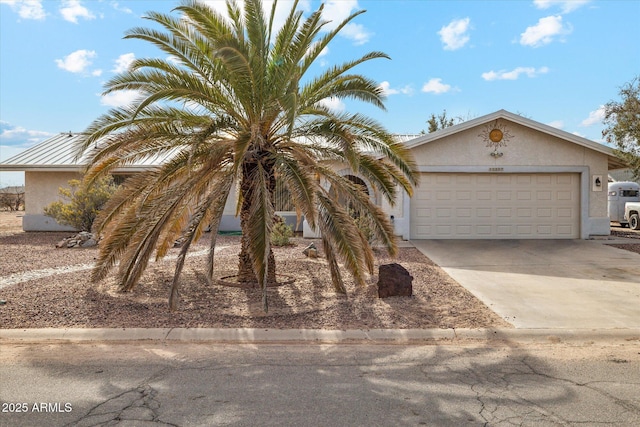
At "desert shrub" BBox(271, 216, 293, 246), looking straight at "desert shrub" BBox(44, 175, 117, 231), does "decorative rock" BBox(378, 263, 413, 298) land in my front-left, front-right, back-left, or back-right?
back-left

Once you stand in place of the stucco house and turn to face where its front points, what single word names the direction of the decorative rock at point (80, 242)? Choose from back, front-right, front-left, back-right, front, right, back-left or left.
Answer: right

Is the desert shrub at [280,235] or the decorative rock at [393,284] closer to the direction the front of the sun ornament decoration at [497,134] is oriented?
the decorative rock

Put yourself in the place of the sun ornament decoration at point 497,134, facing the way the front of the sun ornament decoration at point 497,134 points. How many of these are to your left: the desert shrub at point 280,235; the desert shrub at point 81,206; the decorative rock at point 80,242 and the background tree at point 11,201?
0

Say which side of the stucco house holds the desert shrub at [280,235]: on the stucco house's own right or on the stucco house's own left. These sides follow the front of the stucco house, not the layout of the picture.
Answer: on the stucco house's own right

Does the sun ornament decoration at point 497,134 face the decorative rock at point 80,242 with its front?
no

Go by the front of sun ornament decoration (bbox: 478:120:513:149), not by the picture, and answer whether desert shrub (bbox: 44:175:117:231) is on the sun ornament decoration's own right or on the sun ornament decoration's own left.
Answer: on the sun ornament decoration's own right

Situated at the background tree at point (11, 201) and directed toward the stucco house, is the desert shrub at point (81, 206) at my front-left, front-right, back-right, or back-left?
front-right

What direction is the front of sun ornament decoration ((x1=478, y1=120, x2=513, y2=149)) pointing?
toward the camera

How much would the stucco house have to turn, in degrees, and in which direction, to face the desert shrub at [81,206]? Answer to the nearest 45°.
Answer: approximately 90° to its right

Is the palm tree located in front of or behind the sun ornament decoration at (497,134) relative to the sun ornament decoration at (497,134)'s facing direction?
in front

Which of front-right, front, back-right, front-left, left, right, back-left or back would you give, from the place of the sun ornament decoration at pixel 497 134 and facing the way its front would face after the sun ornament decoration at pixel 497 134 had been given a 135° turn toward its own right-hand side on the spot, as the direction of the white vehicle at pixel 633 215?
right

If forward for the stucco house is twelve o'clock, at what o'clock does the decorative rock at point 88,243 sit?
The decorative rock is roughly at 3 o'clock from the stucco house.

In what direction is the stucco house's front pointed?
toward the camera

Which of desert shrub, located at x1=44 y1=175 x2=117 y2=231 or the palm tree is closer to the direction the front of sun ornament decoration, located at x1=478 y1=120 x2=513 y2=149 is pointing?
the palm tree
